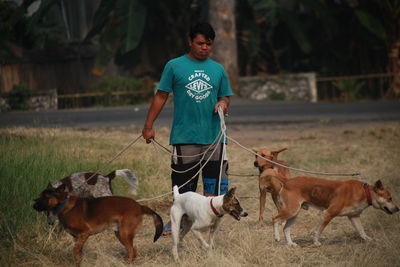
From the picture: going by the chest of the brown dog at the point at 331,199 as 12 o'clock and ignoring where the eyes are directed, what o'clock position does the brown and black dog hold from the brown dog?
The brown and black dog is roughly at 5 o'clock from the brown dog.

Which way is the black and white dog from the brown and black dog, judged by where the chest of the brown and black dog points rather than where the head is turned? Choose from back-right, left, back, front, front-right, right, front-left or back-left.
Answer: right

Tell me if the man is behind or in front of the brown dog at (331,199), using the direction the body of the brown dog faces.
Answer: behind

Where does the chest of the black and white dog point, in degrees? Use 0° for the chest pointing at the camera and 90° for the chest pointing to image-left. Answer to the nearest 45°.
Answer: approximately 90°

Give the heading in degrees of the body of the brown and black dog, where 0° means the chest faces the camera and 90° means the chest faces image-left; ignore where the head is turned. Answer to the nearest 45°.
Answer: approximately 90°

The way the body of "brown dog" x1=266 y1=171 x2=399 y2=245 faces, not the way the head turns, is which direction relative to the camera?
to the viewer's right

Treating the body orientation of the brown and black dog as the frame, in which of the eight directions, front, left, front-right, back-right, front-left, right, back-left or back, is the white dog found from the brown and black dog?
back

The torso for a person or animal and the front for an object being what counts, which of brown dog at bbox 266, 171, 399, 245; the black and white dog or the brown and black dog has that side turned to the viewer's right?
the brown dog

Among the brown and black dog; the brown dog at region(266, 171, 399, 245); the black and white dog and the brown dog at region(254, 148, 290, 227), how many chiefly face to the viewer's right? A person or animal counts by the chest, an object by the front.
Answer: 1

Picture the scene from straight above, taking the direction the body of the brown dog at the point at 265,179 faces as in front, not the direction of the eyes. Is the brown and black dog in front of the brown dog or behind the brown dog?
in front

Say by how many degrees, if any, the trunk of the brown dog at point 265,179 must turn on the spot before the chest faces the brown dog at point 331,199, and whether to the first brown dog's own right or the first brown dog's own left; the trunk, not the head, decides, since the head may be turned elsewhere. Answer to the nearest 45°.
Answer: approximately 90° to the first brown dog's own left
